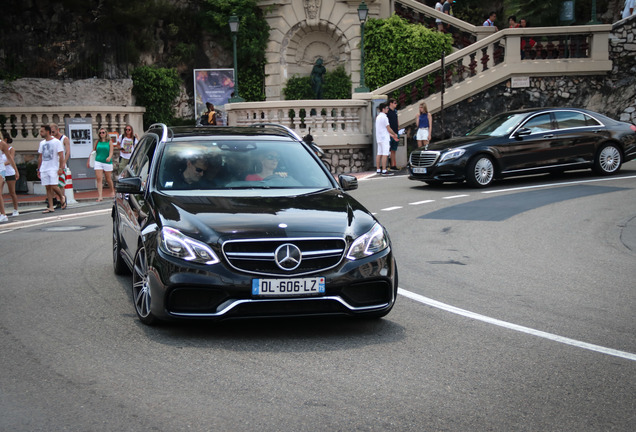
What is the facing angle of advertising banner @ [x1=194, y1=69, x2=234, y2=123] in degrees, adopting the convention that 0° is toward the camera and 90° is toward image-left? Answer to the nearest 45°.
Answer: approximately 0°

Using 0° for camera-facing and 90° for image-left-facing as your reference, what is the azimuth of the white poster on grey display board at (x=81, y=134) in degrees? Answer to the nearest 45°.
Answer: approximately 0°

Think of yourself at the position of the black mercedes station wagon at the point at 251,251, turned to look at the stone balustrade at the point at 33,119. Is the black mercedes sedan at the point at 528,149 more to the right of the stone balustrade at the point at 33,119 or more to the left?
right

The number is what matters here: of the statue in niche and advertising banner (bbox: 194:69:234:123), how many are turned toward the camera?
2

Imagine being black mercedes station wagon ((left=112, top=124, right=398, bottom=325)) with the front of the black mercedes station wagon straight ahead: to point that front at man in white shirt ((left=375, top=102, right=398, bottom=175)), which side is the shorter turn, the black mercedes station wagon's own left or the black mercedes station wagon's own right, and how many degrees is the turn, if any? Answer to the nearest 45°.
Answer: approximately 180°

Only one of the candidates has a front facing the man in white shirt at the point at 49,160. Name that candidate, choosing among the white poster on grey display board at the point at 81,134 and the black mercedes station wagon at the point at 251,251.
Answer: the white poster on grey display board

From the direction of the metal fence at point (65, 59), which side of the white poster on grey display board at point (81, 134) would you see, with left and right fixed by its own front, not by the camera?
back

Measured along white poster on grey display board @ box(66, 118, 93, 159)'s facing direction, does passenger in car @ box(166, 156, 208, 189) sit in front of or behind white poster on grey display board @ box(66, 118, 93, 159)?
in front
